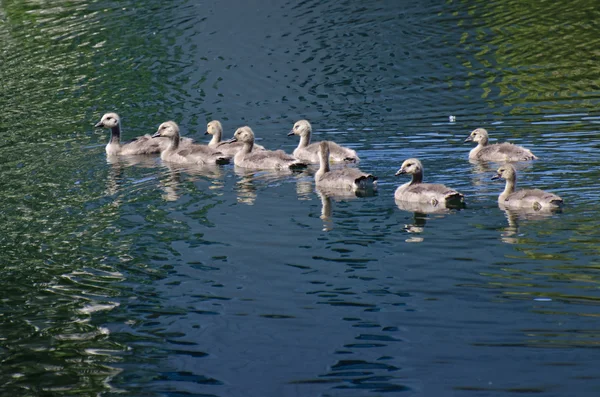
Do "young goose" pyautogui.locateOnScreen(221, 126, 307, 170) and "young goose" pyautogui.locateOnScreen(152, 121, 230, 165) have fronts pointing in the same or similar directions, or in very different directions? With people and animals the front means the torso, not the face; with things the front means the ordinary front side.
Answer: same or similar directions

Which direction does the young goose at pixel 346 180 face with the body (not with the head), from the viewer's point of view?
to the viewer's left

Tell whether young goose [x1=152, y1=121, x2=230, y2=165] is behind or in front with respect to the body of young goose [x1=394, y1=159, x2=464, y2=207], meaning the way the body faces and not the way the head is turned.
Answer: in front

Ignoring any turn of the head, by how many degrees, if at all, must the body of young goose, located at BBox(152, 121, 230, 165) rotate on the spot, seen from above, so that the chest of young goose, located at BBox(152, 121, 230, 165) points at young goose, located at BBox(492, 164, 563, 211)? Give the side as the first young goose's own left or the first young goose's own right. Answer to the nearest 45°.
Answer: approximately 135° to the first young goose's own left

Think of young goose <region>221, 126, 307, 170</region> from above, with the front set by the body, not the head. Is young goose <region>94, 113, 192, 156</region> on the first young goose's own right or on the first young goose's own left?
on the first young goose's own right

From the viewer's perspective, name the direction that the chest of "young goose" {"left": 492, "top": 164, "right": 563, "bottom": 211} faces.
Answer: to the viewer's left

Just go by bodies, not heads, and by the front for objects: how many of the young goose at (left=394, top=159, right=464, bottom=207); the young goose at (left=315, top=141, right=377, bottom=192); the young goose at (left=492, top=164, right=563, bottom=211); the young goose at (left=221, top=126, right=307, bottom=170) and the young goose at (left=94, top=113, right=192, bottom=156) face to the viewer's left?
5

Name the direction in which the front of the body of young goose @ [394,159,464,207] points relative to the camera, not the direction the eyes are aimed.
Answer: to the viewer's left

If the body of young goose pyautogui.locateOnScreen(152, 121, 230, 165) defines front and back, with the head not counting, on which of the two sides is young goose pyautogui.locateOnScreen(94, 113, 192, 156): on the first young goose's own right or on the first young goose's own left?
on the first young goose's own right

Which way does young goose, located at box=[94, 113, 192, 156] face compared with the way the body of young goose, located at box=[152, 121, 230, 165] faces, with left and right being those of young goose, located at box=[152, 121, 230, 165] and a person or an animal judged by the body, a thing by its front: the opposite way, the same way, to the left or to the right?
the same way

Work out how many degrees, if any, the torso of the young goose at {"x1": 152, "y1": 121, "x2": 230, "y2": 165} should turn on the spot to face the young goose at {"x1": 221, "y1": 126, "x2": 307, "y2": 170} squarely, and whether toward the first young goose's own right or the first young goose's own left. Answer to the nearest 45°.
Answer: approximately 135° to the first young goose's own left

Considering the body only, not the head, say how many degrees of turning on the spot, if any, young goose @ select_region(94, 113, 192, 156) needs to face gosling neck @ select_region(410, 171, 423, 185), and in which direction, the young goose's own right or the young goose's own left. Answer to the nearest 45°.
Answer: approximately 135° to the young goose's own left

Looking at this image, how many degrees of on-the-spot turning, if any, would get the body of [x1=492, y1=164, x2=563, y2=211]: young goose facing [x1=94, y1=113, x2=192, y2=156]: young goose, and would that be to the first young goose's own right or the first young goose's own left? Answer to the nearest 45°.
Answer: approximately 45° to the first young goose's own right

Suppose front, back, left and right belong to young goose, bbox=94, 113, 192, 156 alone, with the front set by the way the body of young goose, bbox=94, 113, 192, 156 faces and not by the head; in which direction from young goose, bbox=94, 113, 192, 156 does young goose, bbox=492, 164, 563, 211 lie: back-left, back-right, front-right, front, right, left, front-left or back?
back-left

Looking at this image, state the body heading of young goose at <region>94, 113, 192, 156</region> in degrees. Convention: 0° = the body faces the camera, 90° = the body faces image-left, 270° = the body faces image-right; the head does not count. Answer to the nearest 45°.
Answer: approximately 90°

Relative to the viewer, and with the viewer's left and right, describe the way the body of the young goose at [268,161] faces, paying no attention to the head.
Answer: facing to the left of the viewer

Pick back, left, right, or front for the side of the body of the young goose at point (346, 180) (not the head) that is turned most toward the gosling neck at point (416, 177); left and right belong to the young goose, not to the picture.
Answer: back

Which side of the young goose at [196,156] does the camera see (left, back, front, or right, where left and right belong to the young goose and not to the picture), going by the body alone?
left
